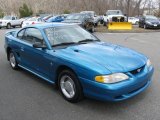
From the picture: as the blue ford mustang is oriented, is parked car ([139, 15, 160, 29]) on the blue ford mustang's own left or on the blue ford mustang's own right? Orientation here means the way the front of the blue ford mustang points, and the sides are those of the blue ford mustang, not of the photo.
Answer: on the blue ford mustang's own left

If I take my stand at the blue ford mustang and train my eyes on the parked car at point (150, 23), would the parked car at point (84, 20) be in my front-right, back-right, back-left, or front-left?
front-left

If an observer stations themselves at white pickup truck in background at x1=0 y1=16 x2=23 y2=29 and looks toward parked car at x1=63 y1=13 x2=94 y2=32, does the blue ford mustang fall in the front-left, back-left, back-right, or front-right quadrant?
front-right

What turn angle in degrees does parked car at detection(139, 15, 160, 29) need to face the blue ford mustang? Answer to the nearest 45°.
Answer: approximately 45° to its right

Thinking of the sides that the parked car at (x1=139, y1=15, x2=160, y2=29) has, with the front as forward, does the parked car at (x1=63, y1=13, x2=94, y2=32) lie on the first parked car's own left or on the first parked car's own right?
on the first parked car's own right

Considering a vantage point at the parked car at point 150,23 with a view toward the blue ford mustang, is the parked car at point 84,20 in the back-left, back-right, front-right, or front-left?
front-right

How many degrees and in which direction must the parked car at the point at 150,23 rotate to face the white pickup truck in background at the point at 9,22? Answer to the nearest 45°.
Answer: approximately 135° to its right

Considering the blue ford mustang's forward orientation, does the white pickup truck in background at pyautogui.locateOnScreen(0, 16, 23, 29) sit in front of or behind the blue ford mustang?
behind

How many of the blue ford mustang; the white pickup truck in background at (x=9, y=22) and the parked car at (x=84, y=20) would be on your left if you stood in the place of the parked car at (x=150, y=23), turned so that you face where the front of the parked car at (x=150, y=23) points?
0

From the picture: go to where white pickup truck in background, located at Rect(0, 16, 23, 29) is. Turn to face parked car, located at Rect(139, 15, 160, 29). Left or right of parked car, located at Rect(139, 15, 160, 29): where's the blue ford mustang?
right

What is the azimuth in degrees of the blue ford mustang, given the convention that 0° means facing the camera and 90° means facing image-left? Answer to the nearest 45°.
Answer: approximately 315°

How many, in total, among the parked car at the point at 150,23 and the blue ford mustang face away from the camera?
0

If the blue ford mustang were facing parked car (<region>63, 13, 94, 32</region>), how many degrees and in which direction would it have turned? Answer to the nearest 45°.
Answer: approximately 135° to its left

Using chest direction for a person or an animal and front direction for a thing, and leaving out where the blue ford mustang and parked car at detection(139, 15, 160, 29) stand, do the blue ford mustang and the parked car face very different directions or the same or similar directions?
same or similar directions

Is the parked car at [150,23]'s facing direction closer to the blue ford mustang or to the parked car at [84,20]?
the blue ford mustang
